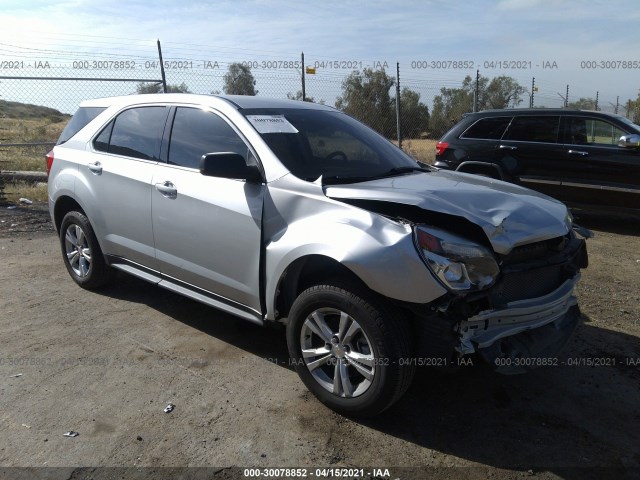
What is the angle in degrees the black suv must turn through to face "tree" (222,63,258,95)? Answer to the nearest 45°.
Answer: approximately 180°

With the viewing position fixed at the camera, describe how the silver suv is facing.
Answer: facing the viewer and to the right of the viewer

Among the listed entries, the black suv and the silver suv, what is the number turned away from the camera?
0

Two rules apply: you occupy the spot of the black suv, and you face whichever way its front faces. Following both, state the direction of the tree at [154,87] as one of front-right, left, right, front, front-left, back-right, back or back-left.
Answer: back

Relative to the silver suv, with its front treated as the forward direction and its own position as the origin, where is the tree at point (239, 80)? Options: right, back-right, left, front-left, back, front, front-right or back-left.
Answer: back-left

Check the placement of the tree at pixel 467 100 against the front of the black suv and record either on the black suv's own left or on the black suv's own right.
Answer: on the black suv's own left

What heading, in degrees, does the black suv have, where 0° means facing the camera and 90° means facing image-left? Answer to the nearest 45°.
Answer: approximately 270°
